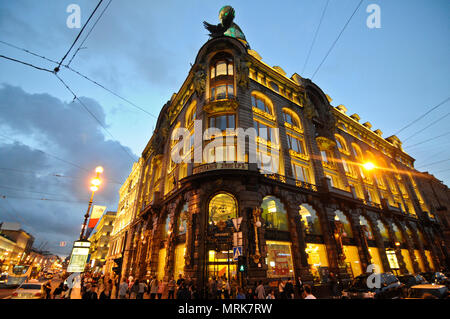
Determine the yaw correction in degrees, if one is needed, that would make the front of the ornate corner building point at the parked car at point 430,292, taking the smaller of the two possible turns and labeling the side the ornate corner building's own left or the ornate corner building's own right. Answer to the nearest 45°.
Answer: approximately 45° to the ornate corner building's own left

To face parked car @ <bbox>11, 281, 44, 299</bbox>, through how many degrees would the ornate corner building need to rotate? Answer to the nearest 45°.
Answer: approximately 45° to its right

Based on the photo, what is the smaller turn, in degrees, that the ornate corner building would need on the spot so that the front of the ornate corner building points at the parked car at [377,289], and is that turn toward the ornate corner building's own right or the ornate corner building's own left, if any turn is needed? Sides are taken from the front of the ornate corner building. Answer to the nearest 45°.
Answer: approximately 45° to the ornate corner building's own left

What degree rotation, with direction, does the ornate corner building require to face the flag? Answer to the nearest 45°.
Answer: approximately 45° to its right

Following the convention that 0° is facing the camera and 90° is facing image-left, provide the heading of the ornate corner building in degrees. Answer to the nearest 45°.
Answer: approximately 0°
